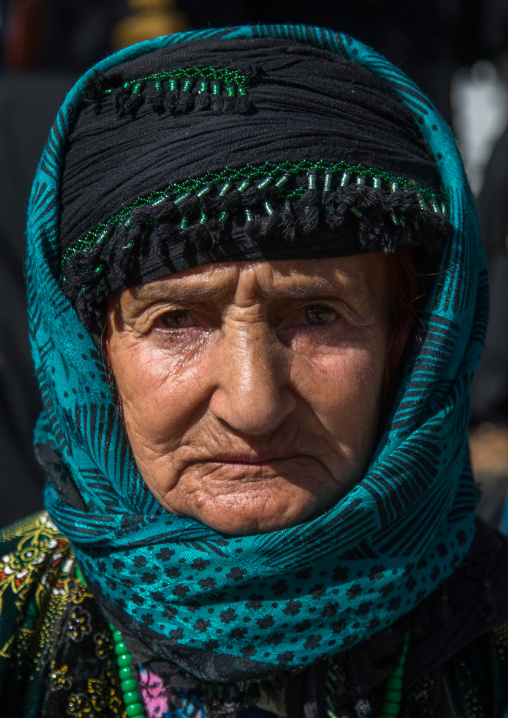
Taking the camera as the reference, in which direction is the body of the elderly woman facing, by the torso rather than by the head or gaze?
toward the camera
